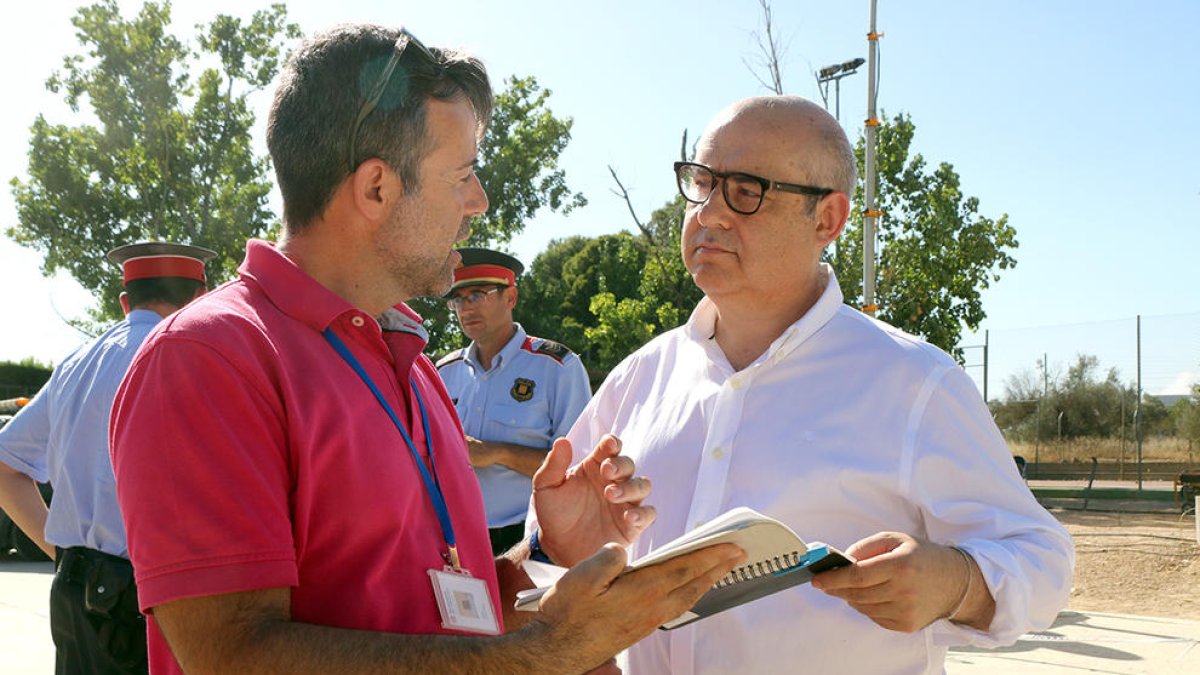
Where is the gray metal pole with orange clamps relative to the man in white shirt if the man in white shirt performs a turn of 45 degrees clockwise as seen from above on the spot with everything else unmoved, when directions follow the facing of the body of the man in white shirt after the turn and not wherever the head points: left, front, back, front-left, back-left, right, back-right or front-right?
right

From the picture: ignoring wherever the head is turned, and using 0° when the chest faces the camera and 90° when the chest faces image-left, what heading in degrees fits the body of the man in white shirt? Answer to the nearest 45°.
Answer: approximately 45°

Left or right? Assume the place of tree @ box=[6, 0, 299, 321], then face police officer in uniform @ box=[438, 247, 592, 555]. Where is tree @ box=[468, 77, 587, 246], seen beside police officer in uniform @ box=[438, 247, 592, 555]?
left

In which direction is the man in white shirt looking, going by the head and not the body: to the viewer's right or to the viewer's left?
to the viewer's left

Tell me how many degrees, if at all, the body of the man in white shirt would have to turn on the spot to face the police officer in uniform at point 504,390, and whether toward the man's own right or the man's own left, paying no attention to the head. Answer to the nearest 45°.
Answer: approximately 90° to the man's own right

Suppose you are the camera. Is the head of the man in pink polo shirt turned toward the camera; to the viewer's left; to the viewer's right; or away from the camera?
to the viewer's right

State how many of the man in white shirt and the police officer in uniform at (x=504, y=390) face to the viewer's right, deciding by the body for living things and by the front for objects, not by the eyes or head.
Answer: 0

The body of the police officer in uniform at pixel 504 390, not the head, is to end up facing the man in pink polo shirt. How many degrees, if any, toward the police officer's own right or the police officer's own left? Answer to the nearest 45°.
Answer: approximately 45° to the police officer's own left

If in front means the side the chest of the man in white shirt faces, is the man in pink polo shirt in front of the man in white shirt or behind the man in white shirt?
in front

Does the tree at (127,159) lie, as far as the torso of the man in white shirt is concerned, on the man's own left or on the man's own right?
on the man's own right

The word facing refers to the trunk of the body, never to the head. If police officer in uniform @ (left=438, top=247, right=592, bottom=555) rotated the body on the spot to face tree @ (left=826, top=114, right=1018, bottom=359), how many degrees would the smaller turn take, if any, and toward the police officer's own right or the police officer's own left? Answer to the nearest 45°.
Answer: approximately 180°

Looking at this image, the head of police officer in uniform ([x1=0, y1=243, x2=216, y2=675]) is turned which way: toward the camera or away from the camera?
away from the camera

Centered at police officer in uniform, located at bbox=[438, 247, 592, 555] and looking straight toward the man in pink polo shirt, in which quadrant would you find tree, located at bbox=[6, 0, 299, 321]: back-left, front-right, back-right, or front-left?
back-right

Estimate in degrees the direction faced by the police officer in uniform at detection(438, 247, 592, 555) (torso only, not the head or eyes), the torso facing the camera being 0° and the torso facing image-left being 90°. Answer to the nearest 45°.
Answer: approximately 45°

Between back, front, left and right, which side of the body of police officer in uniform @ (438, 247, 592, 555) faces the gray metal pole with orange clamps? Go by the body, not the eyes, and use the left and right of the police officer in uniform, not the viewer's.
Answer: back
